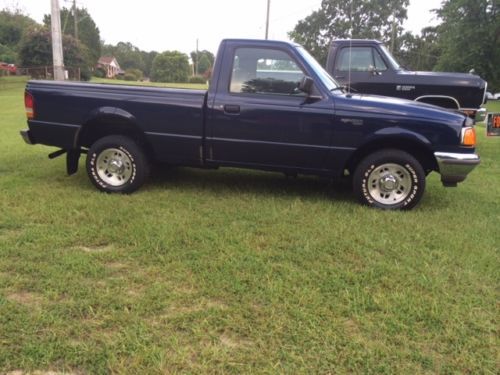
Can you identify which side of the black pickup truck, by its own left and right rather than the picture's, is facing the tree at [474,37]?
left

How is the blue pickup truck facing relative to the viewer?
to the viewer's right

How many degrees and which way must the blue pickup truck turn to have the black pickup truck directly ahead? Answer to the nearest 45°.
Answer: approximately 45° to its left

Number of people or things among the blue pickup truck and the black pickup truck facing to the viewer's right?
2

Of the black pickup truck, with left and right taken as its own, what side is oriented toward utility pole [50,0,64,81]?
back

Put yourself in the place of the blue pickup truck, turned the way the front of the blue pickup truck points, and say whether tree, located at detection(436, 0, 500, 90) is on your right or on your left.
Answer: on your left

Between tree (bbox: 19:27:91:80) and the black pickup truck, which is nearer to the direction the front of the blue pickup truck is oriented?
the black pickup truck

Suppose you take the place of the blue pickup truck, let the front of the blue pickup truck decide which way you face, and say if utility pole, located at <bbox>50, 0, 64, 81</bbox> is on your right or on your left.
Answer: on your left

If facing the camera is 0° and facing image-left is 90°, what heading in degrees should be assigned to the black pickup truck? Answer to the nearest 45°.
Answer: approximately 270°

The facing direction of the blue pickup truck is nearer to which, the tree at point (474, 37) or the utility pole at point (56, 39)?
the tree
